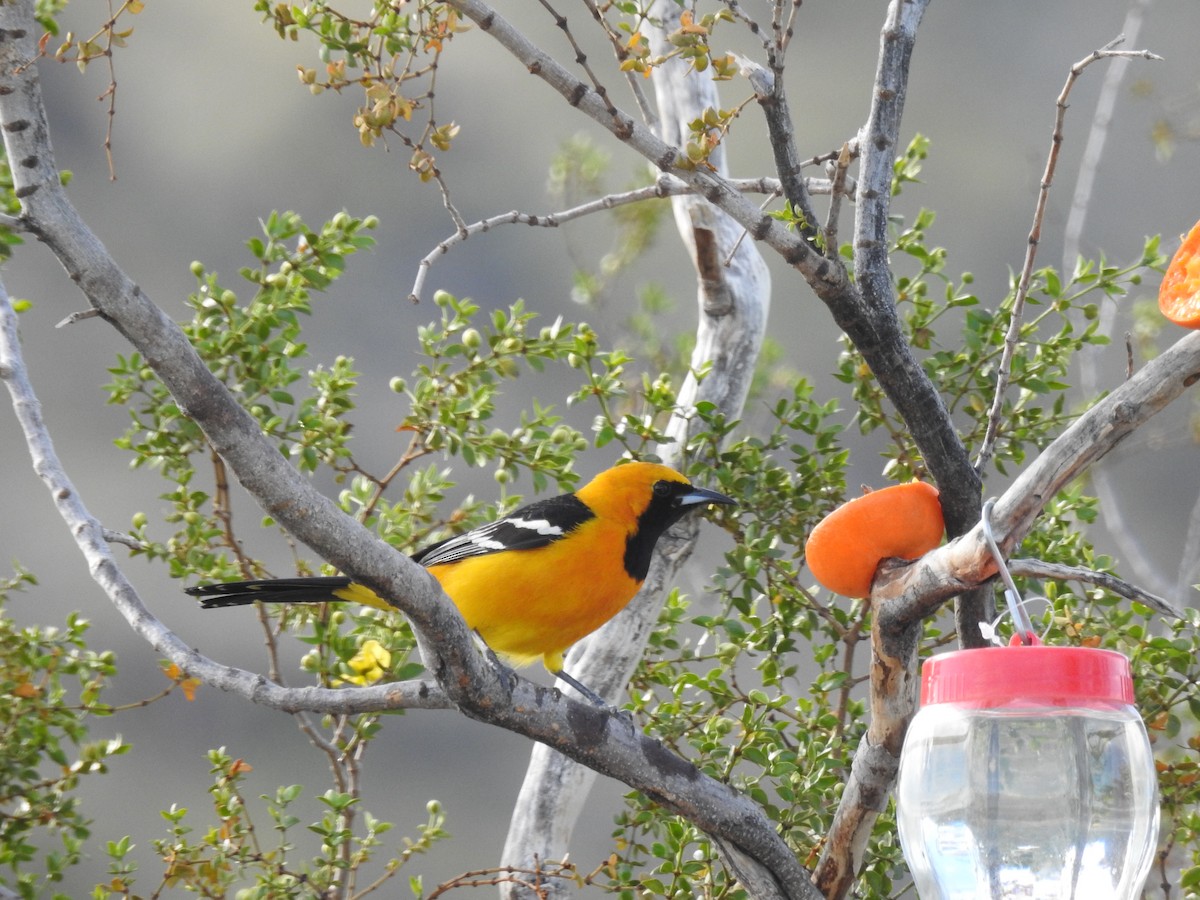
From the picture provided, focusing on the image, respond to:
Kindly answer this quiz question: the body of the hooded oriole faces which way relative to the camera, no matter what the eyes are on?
to the viewer's right

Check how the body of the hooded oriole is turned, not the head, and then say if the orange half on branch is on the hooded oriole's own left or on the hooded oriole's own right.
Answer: on the hooded oriole's own right
